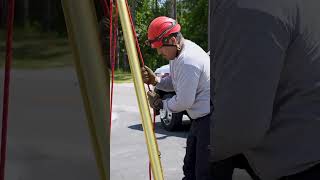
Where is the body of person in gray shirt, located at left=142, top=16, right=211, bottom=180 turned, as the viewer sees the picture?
to the viewer's left
